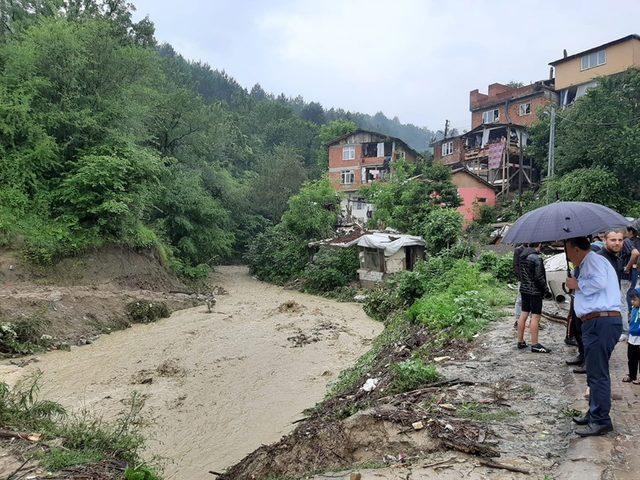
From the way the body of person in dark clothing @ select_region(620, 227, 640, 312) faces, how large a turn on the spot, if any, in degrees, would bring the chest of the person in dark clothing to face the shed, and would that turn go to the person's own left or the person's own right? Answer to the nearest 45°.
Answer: approximately 45° to the person's own right

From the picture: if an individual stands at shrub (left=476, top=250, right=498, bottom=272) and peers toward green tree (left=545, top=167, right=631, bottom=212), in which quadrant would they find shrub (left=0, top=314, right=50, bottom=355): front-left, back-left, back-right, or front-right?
back-left

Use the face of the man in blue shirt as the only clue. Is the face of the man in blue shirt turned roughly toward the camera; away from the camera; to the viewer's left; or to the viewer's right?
to the viewer's left

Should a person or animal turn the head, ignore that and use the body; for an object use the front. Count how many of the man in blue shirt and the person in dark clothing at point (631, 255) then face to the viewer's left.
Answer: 2

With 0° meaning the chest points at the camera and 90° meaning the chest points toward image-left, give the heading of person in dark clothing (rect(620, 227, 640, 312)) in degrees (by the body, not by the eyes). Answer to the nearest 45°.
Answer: approximately 90°

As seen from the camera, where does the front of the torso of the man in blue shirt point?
to the viewer's left
